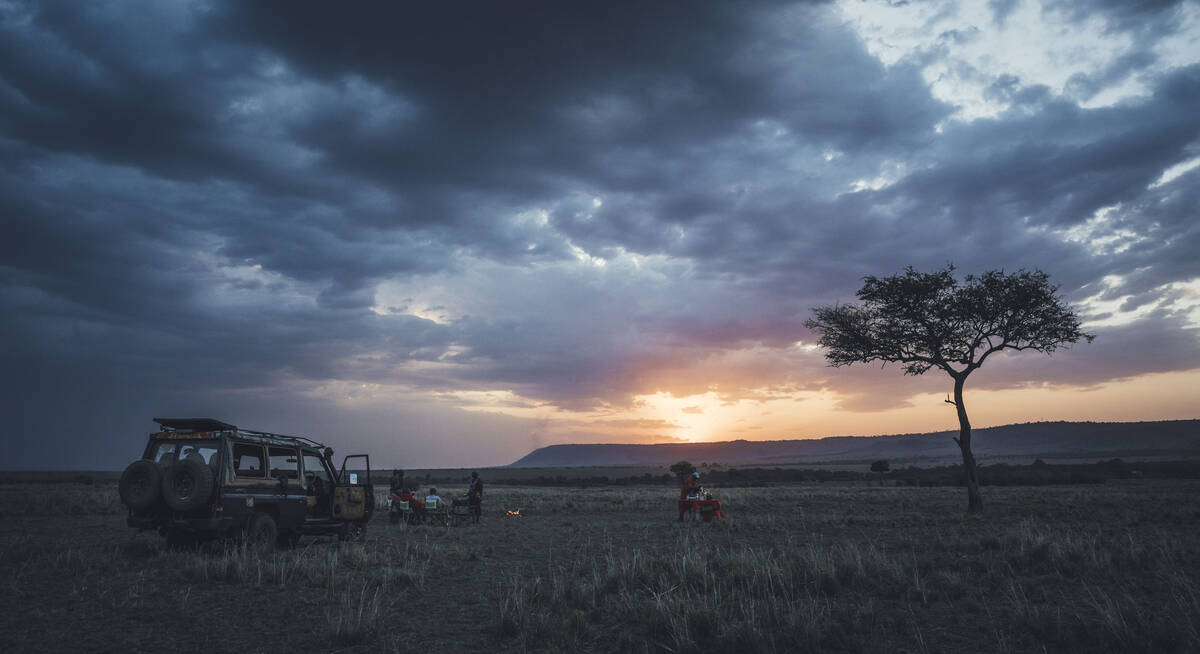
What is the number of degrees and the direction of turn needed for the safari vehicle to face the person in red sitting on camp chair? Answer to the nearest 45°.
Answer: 0° — it already faces them

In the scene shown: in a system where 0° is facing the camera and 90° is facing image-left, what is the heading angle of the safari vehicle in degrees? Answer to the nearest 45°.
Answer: approximately 225°

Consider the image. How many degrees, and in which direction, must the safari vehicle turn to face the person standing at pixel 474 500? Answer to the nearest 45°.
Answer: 0° — it already faces them
